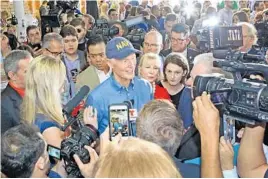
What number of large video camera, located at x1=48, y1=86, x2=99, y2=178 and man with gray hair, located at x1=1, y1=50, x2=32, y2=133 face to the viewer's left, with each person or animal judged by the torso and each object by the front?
0

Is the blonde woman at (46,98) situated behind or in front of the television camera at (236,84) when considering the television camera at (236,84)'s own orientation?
in front

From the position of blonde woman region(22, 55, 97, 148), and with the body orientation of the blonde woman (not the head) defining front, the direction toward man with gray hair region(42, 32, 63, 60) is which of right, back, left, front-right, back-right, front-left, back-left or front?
front-left

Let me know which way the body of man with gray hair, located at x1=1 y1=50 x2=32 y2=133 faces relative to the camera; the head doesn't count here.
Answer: to the viewer's right

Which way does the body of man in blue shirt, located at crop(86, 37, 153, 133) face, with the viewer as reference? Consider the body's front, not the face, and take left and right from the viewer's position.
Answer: facing the viewer and to the right of the viewer

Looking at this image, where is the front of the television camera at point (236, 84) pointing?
to the viewer's left

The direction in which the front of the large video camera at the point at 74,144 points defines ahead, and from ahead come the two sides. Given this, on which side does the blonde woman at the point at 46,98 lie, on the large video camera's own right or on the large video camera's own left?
on the large video camera's own left

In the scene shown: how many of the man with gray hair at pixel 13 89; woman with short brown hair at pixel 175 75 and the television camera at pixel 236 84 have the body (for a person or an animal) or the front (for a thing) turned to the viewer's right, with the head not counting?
1

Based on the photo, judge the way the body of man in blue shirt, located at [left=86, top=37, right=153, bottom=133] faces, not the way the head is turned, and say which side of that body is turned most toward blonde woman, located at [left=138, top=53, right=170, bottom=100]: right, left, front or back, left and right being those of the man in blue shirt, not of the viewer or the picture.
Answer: left

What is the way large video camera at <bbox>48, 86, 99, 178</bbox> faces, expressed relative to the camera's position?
facing away from the viewer and to the right of the viewer

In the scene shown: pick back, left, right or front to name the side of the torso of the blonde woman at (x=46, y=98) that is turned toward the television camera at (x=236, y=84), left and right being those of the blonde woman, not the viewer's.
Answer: right

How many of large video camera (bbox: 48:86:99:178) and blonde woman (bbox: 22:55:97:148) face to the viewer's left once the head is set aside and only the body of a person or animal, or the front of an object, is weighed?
0

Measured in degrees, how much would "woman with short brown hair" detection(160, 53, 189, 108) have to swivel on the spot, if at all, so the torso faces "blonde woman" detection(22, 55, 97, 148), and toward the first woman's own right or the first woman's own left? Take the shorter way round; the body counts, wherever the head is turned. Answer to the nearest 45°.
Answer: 0° — they already face them

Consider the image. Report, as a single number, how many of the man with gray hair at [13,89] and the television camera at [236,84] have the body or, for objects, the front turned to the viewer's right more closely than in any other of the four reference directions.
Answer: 1
